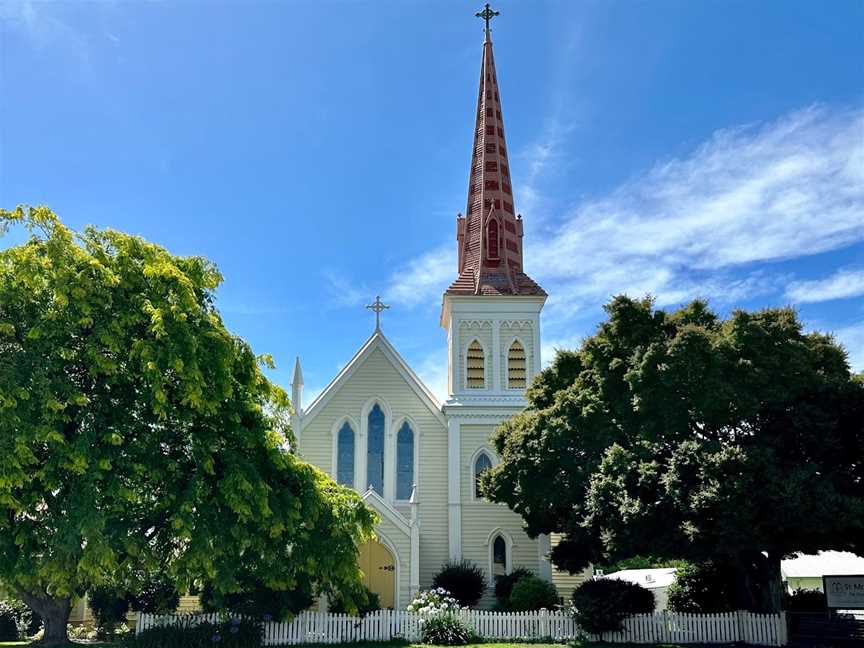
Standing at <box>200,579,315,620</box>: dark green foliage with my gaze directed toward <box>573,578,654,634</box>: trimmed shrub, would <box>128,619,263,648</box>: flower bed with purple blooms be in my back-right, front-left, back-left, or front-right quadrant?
back-right

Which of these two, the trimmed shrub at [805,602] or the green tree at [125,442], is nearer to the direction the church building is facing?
the green tree

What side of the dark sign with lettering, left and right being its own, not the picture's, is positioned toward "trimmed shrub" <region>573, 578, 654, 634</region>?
right

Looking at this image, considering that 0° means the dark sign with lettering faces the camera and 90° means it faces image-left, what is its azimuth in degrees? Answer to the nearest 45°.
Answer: approximately 0°

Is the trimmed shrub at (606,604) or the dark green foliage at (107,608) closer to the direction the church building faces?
the trimmed shrub

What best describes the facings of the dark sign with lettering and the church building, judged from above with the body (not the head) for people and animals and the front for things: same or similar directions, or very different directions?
same or similar directions

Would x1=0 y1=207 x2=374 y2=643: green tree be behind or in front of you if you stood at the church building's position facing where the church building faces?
in front

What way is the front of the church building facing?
toward the camera

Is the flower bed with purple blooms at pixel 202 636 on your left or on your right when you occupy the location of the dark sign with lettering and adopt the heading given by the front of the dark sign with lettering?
on your right

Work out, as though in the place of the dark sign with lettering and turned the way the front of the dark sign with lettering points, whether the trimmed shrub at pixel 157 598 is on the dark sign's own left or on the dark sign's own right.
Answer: on the dark sign's own right
